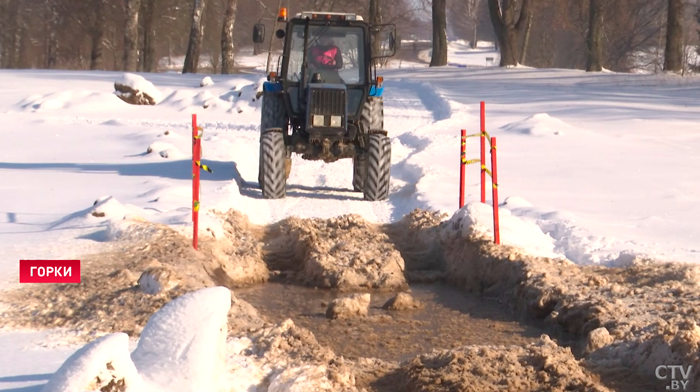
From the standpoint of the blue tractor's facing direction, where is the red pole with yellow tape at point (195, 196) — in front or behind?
in front

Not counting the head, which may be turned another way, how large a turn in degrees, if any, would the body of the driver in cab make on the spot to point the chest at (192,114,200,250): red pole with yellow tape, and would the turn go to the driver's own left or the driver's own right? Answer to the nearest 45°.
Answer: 0° — they already face it

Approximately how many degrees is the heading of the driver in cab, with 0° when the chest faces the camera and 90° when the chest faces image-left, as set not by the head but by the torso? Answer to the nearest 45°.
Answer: approximately 0°

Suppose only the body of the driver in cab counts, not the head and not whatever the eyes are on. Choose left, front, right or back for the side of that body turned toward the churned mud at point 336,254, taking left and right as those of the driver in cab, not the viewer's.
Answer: front

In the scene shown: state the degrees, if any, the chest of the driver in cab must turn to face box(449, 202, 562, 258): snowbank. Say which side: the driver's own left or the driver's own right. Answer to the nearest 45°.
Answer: approximately 45° to the driver's own left

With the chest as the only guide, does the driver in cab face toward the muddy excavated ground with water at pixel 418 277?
yes

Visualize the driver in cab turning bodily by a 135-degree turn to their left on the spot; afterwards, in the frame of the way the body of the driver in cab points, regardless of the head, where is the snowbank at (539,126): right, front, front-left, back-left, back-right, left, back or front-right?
front
